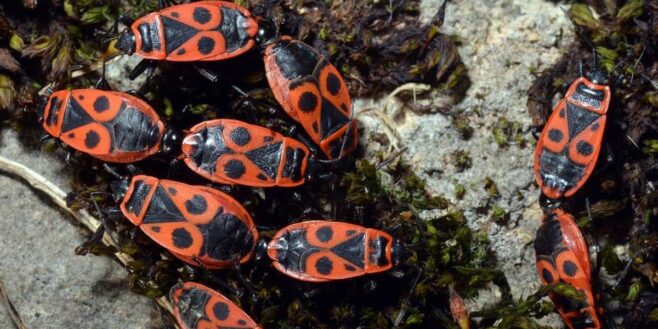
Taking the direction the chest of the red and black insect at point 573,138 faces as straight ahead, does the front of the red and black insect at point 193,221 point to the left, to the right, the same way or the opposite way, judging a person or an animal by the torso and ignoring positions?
to the left

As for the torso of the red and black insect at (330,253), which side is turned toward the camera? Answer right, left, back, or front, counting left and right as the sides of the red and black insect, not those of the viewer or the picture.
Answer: right

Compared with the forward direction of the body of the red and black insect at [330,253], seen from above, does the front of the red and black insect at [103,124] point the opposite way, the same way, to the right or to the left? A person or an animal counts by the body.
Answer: the opposite way

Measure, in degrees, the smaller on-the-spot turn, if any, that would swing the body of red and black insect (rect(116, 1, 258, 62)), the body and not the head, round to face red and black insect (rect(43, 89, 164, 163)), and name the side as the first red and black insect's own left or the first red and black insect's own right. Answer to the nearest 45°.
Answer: approximately 45° to the first red and black insect's own left

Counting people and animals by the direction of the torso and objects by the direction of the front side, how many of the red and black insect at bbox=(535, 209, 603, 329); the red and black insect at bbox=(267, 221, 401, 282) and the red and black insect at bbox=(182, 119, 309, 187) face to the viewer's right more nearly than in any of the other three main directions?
2

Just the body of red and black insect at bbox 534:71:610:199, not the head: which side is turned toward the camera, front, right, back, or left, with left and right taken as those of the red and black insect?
back

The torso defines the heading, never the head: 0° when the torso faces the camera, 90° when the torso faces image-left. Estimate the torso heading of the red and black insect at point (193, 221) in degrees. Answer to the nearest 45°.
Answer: approximately 135°

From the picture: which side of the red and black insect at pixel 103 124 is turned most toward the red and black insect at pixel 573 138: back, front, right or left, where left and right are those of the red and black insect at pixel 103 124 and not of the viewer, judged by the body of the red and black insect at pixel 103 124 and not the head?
back

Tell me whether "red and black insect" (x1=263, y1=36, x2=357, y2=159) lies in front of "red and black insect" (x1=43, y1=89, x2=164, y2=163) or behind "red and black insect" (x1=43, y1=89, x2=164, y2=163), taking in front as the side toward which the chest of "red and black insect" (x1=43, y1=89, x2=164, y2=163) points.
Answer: behind

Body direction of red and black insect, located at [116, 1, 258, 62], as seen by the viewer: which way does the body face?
to the viewer's left

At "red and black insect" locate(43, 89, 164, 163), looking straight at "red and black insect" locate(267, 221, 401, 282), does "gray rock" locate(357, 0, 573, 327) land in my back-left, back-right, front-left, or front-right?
front-left

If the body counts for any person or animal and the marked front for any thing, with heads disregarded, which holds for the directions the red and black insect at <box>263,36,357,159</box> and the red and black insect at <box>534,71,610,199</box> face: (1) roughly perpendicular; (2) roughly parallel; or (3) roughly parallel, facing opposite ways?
roughly perpendicular

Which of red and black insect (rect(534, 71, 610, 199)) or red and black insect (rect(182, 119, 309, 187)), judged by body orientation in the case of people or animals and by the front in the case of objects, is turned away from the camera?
red and black insect (rect(534, 71, 610, 199))

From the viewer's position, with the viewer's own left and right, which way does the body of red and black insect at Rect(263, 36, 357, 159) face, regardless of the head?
facing the viewer and to the right of the viewer
